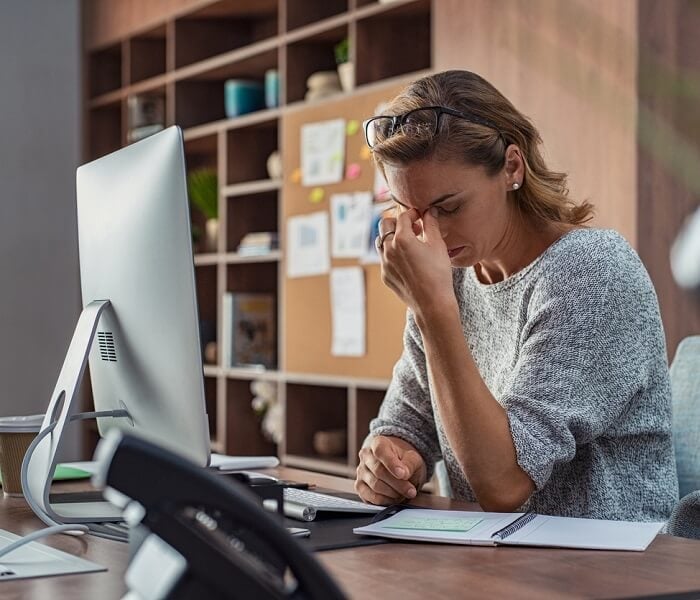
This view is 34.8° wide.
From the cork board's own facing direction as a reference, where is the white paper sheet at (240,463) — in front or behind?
in front

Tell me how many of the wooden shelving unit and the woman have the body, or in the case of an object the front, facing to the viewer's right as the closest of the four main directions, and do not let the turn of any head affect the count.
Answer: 0

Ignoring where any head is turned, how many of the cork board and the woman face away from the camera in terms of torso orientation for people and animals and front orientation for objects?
0

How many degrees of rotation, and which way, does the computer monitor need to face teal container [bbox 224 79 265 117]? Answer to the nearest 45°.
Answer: approximately 45° to its left

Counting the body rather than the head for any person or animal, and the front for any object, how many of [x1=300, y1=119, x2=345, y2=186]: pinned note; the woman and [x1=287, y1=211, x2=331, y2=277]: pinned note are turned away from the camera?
0

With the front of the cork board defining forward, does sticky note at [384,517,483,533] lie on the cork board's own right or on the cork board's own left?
on the cork board's own left

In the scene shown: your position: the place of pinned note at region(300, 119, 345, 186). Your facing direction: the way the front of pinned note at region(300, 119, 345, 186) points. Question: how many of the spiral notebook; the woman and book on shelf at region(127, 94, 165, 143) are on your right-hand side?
1

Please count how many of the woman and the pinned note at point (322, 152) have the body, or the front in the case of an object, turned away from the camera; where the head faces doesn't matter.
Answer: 0

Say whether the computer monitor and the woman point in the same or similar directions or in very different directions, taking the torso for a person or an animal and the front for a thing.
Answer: very different directions

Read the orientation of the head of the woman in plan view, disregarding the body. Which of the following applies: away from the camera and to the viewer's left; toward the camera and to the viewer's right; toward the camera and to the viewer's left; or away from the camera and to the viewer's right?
toward the camera and to the viewer's left

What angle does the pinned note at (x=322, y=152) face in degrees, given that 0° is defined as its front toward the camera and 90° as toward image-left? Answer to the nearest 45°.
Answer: approximately 45°

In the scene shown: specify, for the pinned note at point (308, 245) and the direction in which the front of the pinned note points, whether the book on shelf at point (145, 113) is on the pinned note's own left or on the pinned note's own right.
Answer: on the pinned note's own right

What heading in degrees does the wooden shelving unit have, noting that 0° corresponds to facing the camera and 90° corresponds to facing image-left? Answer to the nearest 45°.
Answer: approximately 45°
